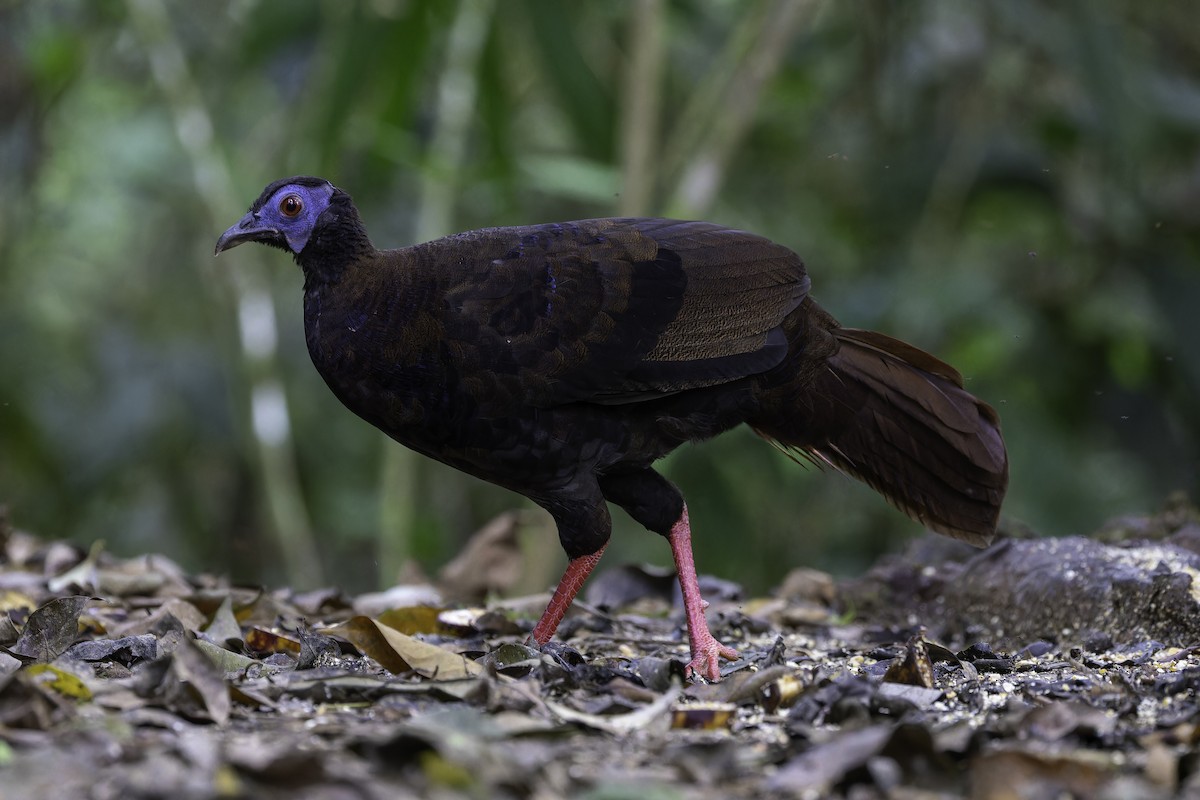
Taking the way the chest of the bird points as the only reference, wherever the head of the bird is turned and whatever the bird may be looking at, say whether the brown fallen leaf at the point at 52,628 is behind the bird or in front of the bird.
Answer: in front

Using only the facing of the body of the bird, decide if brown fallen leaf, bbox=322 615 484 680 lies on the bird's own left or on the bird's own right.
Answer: on the bird's own left

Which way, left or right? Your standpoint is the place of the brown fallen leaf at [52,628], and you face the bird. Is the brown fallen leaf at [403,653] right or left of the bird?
right

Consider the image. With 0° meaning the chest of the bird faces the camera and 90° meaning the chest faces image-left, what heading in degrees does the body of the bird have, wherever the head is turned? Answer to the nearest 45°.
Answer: approximately 90°
